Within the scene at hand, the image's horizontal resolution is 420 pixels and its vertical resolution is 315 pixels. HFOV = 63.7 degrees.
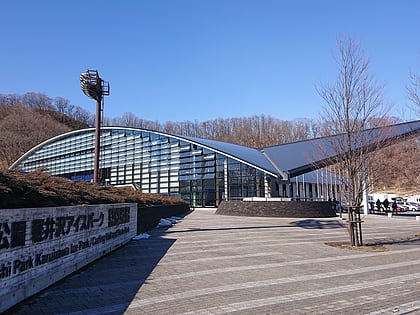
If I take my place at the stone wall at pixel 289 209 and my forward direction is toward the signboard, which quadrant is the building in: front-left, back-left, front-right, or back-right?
back-right

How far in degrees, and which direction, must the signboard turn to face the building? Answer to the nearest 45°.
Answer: approximately 90° to its left

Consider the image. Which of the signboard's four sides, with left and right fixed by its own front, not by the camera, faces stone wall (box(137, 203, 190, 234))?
left

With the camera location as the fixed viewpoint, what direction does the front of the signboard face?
facing the viewer and to the right of the viewer

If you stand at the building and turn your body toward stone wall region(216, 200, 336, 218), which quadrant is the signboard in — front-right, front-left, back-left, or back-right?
front-right

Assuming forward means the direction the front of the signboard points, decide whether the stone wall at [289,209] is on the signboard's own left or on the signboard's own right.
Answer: on the signboard's own left
